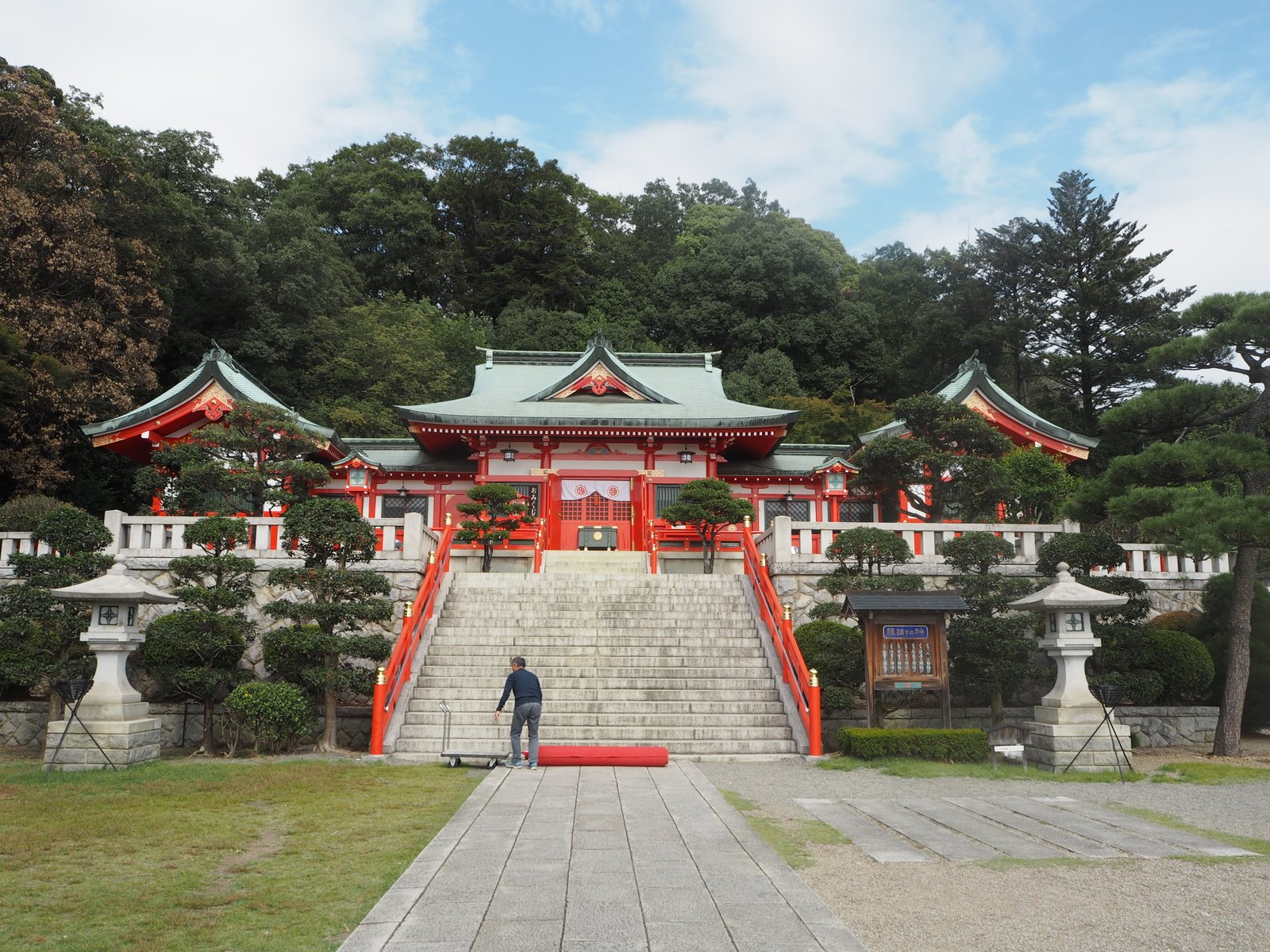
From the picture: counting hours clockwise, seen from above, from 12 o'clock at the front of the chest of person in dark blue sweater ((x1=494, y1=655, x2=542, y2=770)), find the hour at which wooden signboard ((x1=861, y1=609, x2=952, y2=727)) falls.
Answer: The wooden signboard is roughly at 4 o'clock from the person in dark blue sweater.

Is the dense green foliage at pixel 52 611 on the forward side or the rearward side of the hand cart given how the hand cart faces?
on the rearward side

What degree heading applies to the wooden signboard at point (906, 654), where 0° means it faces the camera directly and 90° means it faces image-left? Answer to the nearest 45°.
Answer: approximately 0°

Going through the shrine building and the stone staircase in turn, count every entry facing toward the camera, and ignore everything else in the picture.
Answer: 2

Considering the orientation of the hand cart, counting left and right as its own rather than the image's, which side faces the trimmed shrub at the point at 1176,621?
front

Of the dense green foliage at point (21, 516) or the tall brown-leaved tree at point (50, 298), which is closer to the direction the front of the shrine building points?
the dense green foliage

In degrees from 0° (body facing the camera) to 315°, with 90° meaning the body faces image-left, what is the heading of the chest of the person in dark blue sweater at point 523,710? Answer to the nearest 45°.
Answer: approximately 135°

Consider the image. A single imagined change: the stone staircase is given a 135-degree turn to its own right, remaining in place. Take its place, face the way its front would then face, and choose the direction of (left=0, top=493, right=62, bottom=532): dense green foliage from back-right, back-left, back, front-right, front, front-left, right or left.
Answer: front-left

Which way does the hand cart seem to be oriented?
to the viewer's right

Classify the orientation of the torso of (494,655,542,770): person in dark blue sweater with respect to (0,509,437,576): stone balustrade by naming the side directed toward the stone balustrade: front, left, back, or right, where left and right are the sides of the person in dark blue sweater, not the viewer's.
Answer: front

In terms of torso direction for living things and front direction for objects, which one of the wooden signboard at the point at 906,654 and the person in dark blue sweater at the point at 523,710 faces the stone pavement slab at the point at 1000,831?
the wooden signboard

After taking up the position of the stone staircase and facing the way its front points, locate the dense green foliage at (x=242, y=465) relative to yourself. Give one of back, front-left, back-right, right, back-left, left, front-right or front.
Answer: back-right

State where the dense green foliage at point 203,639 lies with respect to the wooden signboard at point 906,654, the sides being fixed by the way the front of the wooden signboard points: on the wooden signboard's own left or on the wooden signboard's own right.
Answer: on the wooden signboard's own right

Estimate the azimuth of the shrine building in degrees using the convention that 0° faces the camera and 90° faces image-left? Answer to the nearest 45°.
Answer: approximately 0°

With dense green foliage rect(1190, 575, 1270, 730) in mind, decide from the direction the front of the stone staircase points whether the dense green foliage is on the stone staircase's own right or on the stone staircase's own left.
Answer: on the stone staircase's own left
